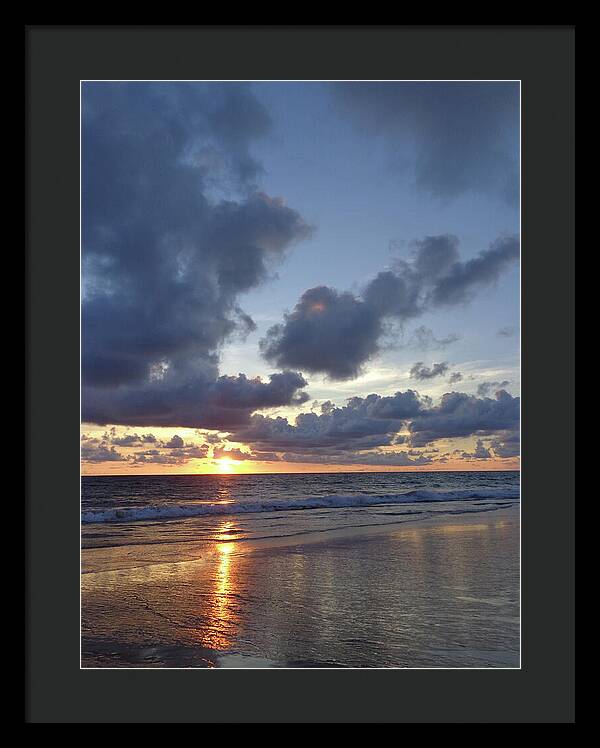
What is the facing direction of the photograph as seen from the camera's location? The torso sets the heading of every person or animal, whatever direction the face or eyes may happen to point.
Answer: facing the viewer
